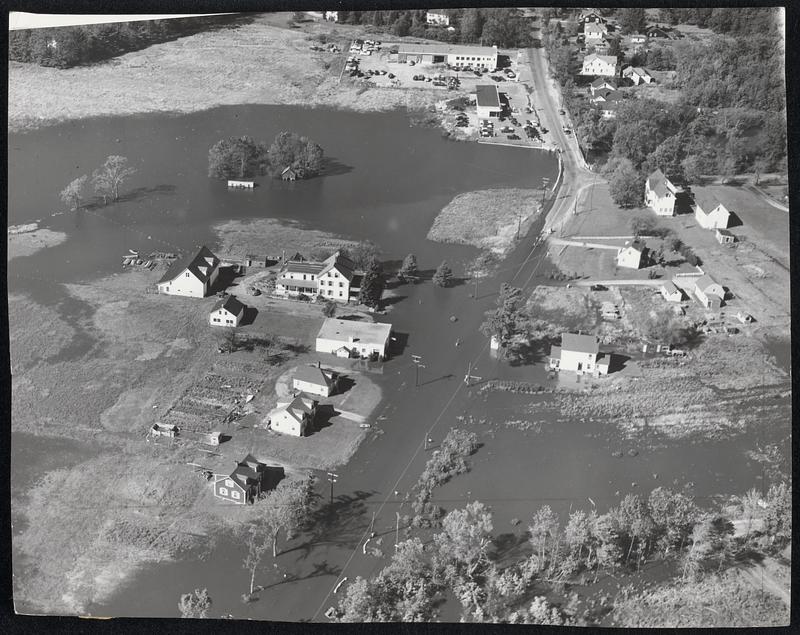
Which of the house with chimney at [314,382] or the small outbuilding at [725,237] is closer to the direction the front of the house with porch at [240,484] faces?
the small outbuilding

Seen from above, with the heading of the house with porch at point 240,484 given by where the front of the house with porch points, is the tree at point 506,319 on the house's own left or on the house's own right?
on the house's own left

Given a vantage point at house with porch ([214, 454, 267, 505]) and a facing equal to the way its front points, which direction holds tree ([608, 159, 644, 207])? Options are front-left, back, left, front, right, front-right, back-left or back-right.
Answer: left

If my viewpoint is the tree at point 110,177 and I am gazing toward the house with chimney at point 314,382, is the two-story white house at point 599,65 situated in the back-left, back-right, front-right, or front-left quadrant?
front-left

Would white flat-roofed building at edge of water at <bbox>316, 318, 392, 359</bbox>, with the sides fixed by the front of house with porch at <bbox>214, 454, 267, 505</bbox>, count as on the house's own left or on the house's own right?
on the house's own left

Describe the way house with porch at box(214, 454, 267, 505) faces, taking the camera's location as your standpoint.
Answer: facing the viewer and to the right of the viewer

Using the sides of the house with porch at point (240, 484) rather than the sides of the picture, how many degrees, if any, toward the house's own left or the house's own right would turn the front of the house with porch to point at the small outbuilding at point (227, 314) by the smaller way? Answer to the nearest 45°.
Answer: approximately 135° to the house's own left

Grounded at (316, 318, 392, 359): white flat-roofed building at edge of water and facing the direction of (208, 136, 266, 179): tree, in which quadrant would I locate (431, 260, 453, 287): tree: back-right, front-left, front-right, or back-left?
front-right

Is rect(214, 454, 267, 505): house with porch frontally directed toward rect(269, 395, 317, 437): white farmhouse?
no

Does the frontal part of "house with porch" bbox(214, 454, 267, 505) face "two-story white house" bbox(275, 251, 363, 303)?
no

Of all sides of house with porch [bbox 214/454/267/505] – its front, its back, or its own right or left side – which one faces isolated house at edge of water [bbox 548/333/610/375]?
left

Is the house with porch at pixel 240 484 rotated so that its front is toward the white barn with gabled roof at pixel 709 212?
no

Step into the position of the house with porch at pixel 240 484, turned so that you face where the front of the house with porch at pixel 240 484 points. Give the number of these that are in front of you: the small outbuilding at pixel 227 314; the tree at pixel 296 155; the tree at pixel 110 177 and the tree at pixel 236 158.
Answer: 0

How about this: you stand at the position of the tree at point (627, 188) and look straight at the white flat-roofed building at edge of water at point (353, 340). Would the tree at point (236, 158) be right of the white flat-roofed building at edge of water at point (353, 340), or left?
right

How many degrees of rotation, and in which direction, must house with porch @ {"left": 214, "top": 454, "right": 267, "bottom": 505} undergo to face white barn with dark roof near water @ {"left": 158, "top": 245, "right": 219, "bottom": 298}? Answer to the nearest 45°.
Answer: approximately 135° to its left

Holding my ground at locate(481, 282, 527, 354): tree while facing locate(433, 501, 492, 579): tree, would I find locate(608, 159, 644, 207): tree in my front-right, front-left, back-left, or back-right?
back-left

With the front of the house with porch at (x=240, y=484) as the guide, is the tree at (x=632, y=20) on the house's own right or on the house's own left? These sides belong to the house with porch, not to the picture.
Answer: on the house's own left

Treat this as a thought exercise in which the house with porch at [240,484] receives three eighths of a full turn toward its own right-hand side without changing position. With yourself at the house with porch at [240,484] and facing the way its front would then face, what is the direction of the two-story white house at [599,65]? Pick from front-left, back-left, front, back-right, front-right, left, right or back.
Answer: back-right
